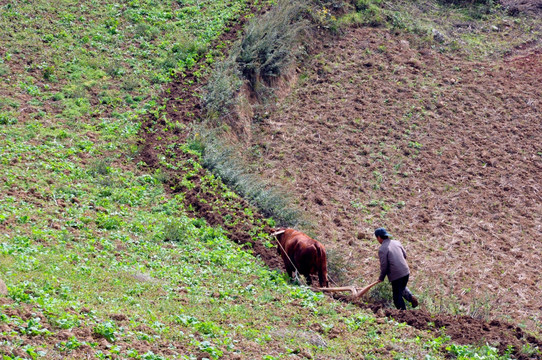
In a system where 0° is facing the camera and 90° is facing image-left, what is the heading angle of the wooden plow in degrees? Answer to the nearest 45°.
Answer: approximately 90°

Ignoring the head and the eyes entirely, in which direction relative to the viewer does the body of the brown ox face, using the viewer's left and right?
facing away from the viewer and to the left of the viewer

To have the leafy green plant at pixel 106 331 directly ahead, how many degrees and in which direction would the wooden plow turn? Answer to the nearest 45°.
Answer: approximately 45° to its left

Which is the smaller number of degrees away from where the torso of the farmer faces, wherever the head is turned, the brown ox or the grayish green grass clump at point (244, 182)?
the grayish green grass clump

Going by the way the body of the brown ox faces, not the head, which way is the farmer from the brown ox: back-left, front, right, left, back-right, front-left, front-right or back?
back-right

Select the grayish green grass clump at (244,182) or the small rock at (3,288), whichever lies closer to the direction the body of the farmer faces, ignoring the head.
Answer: the grayish green grass clump

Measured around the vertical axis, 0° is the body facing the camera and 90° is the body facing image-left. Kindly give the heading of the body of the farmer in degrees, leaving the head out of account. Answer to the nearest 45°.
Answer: approximately 135°

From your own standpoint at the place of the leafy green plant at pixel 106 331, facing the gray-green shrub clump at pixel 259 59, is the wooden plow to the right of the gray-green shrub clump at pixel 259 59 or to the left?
right
